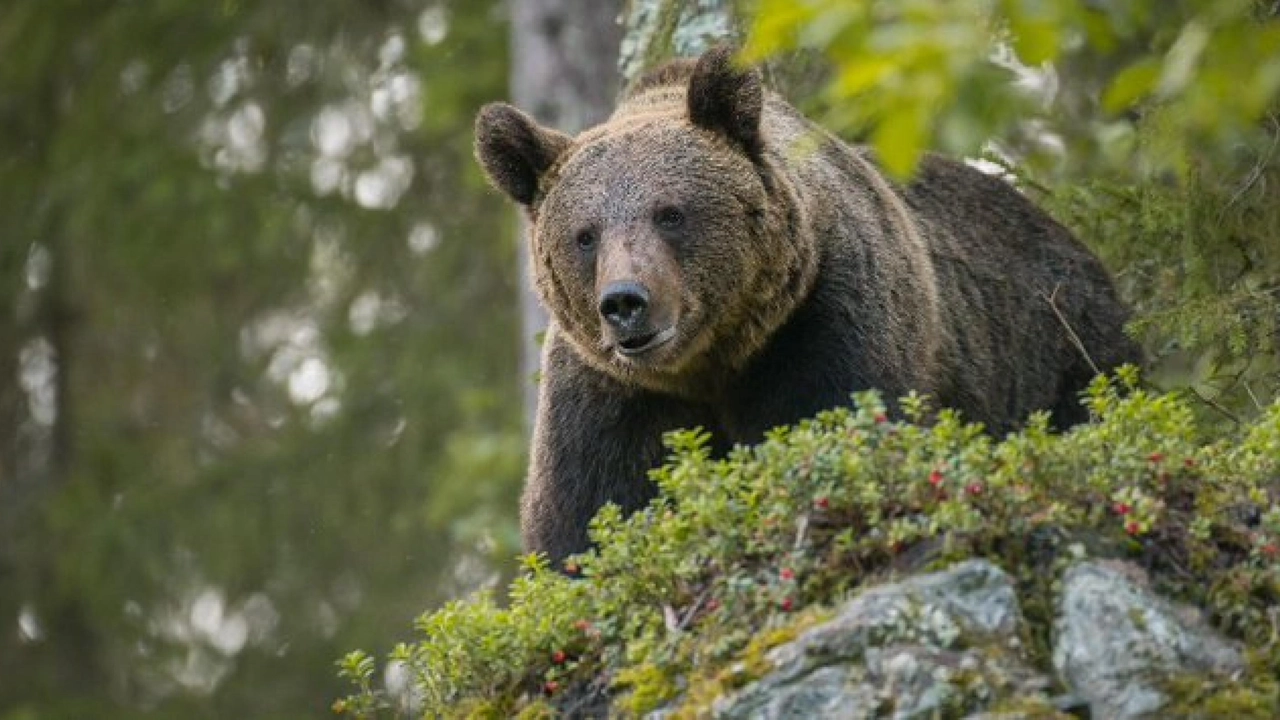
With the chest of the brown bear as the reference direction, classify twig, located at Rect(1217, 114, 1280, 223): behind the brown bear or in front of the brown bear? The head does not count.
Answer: behind

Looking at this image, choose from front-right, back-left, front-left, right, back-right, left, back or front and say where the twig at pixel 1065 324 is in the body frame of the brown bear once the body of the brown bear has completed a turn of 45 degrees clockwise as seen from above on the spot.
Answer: back-right

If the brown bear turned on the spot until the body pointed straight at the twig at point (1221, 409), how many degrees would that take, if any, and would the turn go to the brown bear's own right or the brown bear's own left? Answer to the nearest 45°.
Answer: approximately 180°

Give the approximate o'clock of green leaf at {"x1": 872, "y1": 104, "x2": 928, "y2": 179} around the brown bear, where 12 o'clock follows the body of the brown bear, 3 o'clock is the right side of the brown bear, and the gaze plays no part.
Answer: The green leaf is roughly at 10 o'clock from the brown bear.

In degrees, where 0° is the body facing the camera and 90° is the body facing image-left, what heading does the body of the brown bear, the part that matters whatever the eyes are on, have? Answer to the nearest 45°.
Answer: approximately 45°
